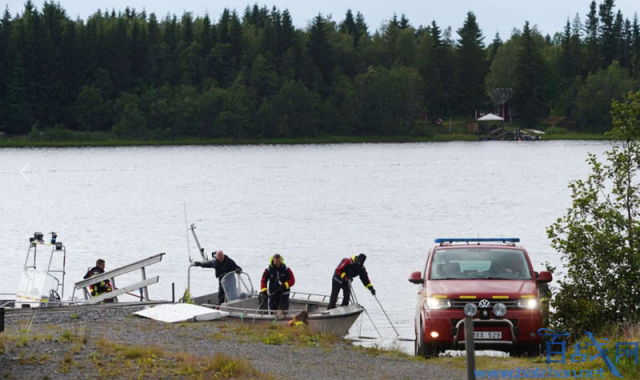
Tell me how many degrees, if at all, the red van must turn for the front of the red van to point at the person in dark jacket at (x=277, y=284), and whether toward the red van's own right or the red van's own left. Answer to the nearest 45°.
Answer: approximately 135° to the red van's own right

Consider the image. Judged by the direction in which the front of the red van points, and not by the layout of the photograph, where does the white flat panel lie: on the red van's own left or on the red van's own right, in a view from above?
on the red van's own right

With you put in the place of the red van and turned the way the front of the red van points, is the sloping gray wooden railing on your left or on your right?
on your right

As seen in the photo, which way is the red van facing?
toward the camera

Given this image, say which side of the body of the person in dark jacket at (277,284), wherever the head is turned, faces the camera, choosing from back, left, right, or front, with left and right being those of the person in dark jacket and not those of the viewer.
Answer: front

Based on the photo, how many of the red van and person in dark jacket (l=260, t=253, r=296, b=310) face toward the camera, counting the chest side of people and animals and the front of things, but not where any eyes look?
2

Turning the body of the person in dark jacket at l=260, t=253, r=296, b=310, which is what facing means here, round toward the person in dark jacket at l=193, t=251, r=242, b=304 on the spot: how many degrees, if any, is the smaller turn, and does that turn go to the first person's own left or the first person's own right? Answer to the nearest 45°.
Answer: approximately 135° to the first person's own right
